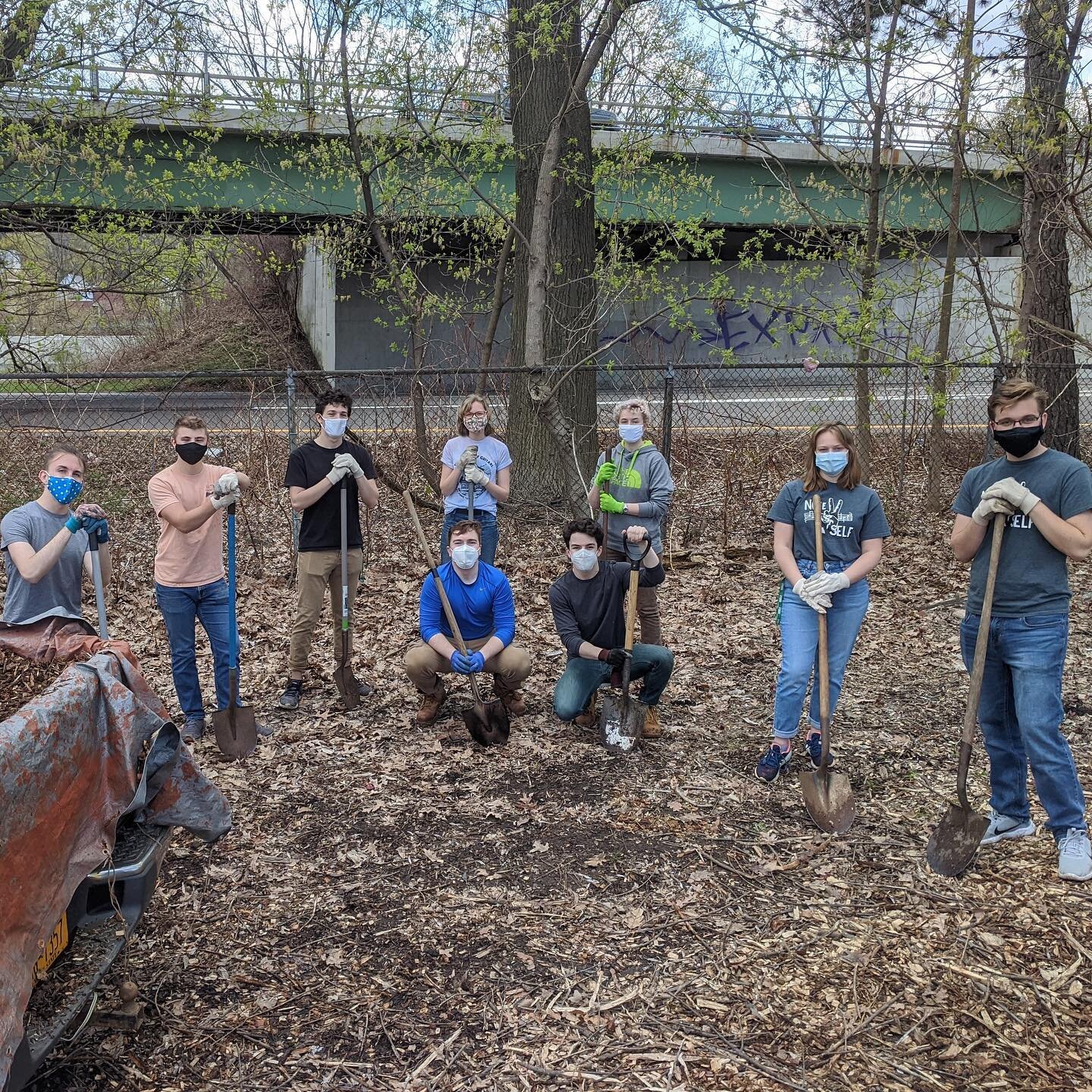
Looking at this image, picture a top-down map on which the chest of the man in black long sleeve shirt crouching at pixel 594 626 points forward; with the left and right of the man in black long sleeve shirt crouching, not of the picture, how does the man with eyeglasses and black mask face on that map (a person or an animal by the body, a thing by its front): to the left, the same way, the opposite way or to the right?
the same way

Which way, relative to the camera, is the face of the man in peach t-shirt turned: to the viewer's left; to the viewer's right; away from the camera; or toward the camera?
toward the camera

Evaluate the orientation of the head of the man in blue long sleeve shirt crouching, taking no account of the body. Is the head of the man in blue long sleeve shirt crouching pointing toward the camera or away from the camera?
toward the camera

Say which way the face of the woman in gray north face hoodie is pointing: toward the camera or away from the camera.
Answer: toward the camera

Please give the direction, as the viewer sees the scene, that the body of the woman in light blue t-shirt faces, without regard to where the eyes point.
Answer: toward the camera

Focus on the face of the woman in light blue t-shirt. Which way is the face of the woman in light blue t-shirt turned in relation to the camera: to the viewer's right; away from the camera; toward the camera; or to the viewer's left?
toward the camera

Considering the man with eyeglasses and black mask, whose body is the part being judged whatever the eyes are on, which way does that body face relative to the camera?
toward the camera

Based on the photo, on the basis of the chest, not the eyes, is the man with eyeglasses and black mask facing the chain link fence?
no

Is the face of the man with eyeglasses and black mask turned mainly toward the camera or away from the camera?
toward the camera

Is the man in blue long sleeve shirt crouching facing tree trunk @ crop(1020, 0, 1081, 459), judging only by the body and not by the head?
no

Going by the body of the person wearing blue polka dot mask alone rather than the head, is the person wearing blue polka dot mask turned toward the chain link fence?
no

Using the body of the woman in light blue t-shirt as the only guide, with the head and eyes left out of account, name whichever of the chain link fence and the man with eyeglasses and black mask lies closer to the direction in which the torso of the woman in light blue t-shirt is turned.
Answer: the man with eyeglasses and black mask

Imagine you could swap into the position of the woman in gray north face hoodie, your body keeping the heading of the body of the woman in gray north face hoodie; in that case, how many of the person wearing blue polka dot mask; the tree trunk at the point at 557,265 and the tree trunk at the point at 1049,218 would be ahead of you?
1

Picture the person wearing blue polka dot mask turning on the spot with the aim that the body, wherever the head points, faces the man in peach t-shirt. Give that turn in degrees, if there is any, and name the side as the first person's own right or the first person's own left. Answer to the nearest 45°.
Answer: approximately 90° to the first person's own left

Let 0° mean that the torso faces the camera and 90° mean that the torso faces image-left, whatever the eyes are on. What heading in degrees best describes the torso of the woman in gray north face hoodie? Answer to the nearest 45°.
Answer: approximately 45°

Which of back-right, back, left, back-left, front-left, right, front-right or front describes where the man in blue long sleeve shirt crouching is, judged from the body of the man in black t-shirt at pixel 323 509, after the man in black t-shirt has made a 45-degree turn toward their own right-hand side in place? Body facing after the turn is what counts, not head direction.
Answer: left
